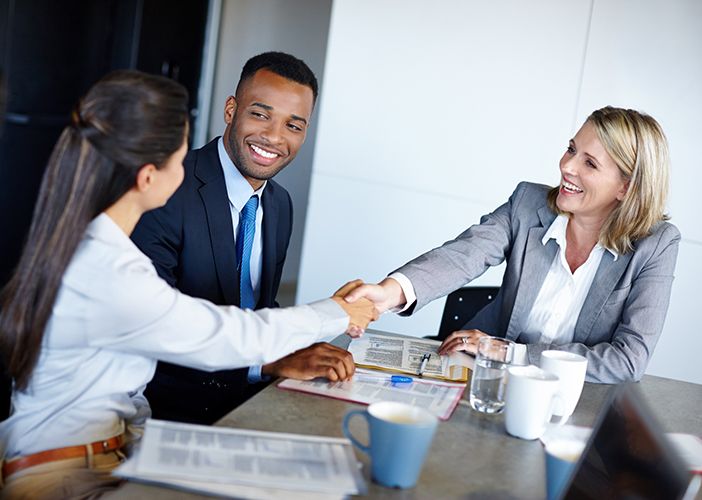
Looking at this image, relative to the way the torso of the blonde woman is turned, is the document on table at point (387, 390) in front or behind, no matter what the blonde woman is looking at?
in front

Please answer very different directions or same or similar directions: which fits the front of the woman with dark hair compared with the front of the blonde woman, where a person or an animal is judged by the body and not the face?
very different directions

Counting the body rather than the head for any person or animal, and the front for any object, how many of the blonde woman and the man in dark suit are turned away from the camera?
0

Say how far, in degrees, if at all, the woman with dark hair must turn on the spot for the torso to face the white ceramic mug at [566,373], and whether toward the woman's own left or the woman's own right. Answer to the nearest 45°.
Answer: approximately 45° to the woman's own right

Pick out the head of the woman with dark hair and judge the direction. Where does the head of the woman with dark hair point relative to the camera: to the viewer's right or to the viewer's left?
to the viewer's right

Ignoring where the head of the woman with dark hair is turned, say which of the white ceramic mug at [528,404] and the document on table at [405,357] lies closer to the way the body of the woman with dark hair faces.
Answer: the document on table
